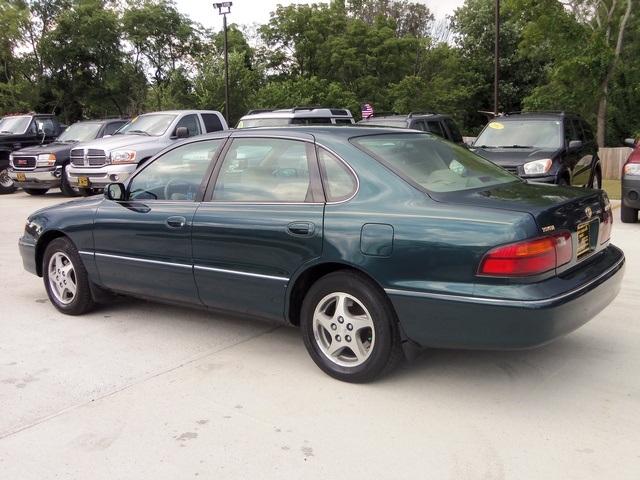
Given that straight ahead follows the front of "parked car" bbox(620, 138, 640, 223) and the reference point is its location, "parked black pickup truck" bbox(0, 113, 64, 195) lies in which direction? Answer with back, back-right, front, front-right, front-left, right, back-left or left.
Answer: front-right

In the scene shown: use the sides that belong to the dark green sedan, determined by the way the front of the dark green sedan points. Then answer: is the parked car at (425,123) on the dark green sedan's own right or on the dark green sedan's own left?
on the dark green sedan's own right

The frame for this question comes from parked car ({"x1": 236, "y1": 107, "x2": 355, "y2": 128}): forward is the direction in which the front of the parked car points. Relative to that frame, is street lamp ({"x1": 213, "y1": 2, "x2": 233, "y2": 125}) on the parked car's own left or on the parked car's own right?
on the parked car's own right

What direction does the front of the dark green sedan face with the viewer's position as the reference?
facing away from the viewer and to the left of the viewer

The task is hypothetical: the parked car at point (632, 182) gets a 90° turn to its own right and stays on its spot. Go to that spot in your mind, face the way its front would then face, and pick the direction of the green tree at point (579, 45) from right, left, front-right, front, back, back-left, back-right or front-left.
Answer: front-right

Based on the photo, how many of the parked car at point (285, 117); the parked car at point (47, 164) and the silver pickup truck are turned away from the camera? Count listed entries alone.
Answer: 0

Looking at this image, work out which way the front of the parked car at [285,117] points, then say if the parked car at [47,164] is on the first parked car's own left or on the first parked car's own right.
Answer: on the first parked car's own right

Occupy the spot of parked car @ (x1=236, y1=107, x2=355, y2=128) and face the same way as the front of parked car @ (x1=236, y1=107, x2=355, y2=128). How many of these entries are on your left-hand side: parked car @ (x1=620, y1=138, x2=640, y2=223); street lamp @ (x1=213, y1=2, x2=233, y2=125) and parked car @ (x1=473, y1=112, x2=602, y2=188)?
2

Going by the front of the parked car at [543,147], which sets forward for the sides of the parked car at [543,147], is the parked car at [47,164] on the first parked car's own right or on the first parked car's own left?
on the first parked car's own right

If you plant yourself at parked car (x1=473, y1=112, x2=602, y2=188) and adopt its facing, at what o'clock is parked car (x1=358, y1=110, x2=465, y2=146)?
parked car (x1=358, y1=110, x2=465, y2=146) is roughly at 3 o'clock from parked car (x1=473, y1=112, x2=602, y2=188).

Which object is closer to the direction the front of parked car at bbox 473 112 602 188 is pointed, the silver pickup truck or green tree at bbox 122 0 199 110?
the silver pickup truck

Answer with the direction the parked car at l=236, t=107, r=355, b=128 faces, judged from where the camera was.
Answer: facing the viewer and to the left of the viewer

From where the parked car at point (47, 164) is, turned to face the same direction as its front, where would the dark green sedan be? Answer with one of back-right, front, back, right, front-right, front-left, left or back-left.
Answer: front-left

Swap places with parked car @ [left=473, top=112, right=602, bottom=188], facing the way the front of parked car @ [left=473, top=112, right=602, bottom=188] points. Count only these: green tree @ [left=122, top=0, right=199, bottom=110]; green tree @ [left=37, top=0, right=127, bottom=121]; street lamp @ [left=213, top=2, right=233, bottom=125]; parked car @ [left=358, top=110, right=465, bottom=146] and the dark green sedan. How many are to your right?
4

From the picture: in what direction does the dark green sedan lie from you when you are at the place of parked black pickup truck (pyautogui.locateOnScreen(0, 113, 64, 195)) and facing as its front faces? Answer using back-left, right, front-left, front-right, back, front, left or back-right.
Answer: front-left

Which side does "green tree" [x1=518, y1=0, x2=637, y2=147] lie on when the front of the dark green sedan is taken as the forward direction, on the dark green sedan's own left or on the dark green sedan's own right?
on the dark green sedan's own right

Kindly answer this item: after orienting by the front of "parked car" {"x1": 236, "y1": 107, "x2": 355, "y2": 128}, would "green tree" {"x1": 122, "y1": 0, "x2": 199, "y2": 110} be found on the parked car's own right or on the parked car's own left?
on the parked car's own right
